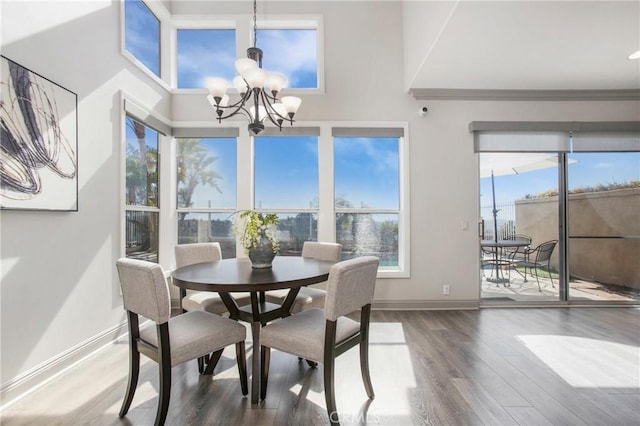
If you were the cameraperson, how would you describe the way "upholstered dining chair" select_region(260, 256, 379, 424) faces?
facing away from the viewer and to the left of the viewer

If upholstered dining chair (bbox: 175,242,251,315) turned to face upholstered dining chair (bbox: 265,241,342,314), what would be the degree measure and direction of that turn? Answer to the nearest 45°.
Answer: approximately 45° to its left

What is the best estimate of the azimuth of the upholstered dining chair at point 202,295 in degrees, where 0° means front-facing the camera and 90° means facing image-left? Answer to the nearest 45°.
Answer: approximately 315°

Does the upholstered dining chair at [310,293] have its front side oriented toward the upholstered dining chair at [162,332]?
yes

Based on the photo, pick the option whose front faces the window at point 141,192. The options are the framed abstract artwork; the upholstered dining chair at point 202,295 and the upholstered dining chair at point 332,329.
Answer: the upholstered dining chair at point 332,329

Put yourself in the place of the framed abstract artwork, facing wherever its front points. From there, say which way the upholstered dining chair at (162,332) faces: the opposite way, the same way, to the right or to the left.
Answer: to the left

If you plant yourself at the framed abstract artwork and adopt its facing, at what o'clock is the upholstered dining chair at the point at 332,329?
The upholstered dining chair is roughly at 12 o'clock from the framed abstract artwork.

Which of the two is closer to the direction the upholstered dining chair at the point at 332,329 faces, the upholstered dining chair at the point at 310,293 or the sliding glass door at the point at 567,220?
the upholstered dining chair

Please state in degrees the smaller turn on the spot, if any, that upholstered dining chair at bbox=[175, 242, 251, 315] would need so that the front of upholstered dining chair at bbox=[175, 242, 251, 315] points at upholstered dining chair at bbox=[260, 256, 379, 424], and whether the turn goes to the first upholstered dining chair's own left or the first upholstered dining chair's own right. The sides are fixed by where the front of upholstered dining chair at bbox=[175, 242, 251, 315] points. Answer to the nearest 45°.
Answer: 0° — it already faces it

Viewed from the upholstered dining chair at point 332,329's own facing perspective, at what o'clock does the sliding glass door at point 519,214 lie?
The sliding glass door is roughly at 3 o'clock from the upholstered dining chair.

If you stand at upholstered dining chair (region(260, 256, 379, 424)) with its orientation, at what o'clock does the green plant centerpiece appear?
The green plant centerpiece is roughly at 12 o'clock from the upholstered dining chair.

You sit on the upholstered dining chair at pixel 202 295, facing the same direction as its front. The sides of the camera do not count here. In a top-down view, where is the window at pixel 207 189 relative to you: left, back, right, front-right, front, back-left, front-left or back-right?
back-left
